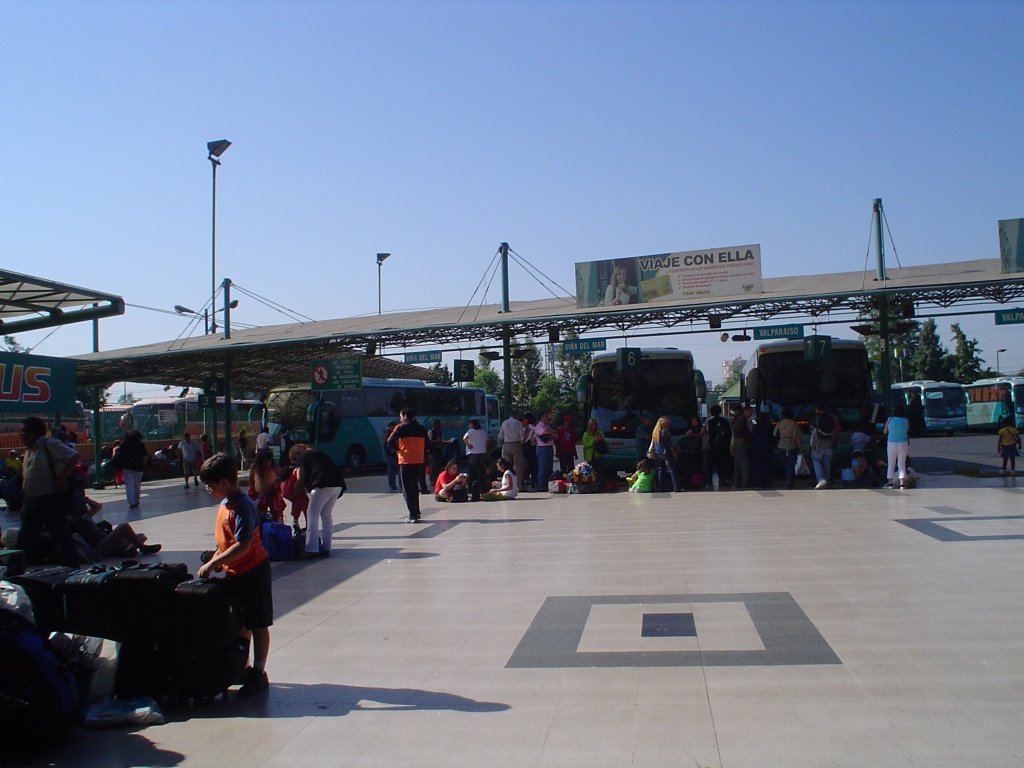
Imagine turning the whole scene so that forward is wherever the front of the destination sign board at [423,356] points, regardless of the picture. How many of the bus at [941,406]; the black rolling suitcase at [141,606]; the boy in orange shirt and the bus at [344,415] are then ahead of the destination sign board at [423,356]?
2

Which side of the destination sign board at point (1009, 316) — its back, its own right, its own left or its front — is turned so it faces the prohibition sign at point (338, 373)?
right

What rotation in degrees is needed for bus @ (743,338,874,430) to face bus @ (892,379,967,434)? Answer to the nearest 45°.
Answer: approximately 180°

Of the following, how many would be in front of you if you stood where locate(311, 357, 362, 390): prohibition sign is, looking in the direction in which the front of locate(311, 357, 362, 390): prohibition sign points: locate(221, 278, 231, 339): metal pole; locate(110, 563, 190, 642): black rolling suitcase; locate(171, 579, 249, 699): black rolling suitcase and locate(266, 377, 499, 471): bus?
2

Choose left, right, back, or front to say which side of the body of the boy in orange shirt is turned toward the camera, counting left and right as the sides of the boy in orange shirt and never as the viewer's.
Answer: left

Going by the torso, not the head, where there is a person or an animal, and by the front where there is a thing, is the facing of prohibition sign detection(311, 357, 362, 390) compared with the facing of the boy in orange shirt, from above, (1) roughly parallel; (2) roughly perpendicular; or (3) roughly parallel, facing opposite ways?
roughly perpendicular

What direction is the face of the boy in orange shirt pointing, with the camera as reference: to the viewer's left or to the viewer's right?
to the viewer's left

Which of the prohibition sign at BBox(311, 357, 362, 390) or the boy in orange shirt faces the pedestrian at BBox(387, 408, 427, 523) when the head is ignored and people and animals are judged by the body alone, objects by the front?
the prohibition sign

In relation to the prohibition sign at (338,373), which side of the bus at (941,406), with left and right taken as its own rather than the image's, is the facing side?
right
